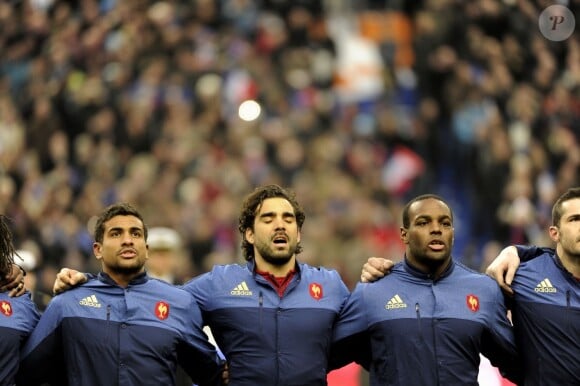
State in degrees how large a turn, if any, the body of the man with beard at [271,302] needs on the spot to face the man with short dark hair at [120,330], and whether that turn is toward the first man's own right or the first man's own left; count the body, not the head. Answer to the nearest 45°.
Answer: approximately 90° to the first man's own right

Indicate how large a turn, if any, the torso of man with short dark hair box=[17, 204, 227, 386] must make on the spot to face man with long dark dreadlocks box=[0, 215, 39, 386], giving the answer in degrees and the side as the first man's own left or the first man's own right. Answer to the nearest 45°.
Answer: approximately 90° to the first man's own right

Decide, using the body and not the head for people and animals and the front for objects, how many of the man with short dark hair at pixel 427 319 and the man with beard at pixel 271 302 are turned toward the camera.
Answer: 2

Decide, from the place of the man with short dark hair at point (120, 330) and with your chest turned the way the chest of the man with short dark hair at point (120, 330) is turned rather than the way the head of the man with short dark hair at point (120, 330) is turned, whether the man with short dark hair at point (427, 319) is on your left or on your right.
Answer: on your left

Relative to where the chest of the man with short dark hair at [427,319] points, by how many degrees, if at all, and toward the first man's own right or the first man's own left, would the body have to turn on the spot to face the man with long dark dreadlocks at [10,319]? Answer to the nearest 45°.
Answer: approximately 90° to the first man's own right

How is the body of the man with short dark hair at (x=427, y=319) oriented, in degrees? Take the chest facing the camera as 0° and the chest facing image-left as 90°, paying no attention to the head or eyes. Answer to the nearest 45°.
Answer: approximately 0°

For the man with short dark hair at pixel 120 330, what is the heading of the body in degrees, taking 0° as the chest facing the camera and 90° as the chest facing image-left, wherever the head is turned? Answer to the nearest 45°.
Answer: approximately 0°

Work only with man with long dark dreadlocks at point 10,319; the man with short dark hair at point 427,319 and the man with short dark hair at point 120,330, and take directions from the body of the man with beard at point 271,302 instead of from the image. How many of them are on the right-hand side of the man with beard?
2

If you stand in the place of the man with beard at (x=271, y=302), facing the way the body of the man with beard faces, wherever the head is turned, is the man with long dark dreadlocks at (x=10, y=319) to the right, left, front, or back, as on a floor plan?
right

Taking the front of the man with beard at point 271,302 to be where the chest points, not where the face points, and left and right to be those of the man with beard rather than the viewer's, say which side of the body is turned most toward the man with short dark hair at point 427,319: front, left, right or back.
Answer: left
